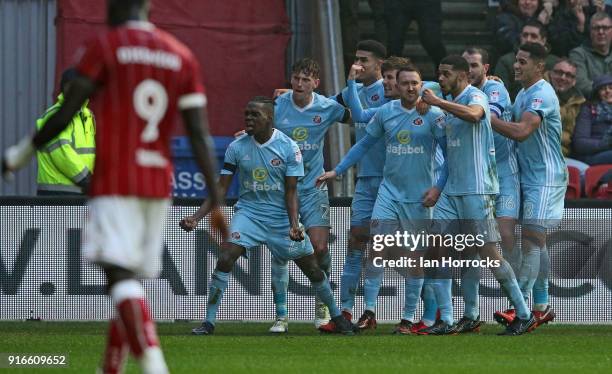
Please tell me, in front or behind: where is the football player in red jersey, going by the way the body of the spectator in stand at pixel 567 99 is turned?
in front

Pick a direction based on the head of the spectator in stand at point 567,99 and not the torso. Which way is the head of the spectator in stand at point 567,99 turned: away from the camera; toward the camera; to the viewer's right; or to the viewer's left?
toward the camera

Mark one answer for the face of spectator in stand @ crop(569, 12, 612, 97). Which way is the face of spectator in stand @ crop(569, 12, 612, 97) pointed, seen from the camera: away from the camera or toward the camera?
toward the camera

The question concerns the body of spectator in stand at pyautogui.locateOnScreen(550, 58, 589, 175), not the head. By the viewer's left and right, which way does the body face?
facing the viewer and to the left of the viewer

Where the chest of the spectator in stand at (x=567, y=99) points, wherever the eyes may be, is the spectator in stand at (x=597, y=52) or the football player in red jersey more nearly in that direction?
the football player in red jersey

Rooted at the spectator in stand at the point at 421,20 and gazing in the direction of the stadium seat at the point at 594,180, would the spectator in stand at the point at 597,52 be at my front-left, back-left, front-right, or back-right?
front-left
